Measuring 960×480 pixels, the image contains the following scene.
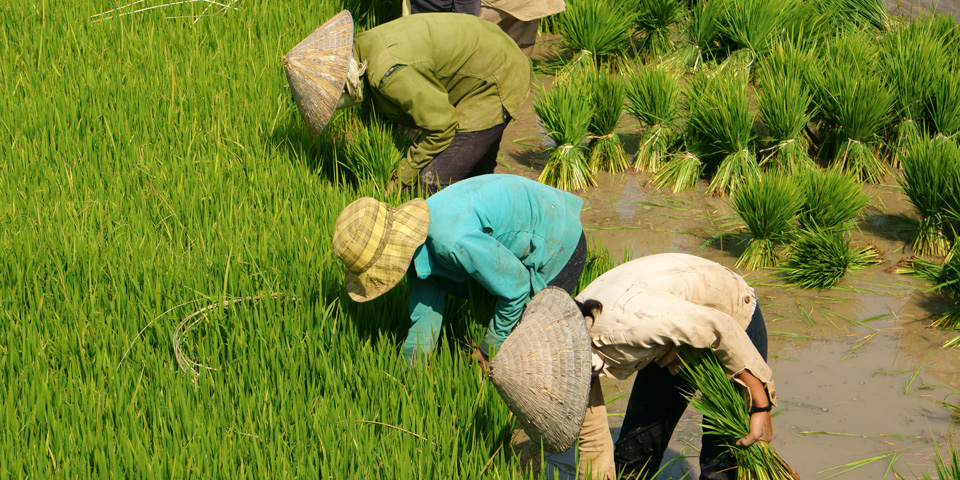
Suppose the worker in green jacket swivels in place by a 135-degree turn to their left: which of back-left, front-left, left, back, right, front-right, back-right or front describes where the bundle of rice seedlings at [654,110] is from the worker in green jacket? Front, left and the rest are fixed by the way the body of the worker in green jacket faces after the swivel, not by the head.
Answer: left

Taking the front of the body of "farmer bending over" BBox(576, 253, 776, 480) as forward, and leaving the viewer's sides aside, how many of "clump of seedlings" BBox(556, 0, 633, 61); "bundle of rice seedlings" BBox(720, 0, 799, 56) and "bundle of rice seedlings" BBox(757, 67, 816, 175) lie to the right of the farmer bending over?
3

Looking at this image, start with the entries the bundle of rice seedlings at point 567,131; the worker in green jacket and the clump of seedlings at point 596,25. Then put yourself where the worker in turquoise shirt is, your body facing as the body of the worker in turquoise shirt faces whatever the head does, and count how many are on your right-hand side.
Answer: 3

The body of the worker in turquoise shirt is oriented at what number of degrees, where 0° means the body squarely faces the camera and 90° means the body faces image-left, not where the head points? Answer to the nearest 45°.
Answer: approximately 90°

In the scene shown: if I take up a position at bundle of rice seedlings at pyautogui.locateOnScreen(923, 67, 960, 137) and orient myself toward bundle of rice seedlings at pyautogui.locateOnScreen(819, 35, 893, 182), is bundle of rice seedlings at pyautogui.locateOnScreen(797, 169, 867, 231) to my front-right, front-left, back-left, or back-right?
front-left

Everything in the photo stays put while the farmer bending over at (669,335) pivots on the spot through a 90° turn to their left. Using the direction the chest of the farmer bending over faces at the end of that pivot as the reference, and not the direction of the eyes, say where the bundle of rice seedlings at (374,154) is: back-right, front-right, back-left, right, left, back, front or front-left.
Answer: back-right

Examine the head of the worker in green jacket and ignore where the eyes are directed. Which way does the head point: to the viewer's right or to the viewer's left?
to the viewer's left

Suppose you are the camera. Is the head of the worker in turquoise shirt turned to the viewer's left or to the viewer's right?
to the viewer's left

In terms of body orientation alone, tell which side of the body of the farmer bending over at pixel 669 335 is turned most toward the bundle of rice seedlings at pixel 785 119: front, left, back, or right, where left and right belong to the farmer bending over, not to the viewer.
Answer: right

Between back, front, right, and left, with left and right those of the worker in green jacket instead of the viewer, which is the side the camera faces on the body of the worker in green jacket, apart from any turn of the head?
left

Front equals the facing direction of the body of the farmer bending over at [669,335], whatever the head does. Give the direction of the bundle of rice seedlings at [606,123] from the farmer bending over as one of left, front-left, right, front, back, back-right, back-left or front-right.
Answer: right

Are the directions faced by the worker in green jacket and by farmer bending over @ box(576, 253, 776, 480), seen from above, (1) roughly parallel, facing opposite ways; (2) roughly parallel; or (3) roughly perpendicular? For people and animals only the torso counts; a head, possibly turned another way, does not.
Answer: roughly parallel

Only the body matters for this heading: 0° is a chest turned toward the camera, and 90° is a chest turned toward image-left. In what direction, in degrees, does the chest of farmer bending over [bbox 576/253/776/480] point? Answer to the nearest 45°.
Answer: approximately 90°

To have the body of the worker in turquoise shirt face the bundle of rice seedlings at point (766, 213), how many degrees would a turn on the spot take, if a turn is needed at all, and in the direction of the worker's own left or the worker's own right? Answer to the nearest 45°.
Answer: approximately 135° to the worker's own right

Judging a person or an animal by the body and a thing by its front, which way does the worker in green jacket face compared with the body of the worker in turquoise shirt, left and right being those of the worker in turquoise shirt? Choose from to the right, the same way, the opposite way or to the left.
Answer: the same way

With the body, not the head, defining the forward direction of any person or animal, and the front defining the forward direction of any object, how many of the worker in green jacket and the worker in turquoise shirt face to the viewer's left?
2
